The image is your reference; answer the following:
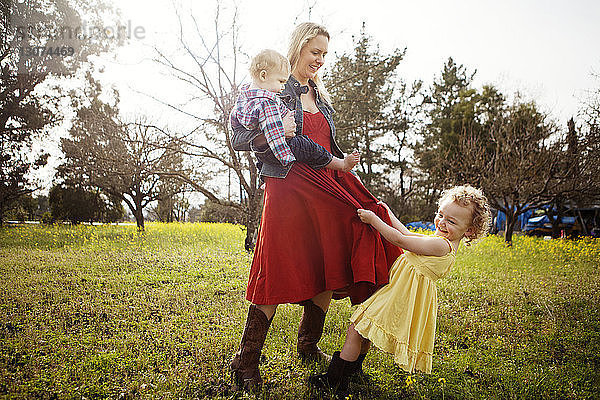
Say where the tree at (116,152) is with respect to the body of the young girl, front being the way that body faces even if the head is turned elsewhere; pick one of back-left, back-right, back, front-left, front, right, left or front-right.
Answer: front-right

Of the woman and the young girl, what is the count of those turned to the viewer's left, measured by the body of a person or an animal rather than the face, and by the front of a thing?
1

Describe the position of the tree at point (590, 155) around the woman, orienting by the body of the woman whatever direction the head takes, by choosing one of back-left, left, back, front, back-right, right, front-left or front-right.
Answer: left

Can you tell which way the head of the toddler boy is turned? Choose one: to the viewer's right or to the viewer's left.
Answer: to the viewer's right

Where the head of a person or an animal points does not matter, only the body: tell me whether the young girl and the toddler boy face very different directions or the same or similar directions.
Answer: very different directions

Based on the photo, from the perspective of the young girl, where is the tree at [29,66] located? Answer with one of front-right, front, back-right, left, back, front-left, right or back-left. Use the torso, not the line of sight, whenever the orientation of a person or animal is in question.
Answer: front-right

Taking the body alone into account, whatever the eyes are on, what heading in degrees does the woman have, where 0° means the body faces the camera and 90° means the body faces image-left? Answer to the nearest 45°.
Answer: approximately 315°

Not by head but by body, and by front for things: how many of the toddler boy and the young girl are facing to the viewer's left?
1

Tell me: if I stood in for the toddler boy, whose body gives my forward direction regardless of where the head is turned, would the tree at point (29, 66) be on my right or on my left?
on my left

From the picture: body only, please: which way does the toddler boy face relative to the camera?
to the viewer's right

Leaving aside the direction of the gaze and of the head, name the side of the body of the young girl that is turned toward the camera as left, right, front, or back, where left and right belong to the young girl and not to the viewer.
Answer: left

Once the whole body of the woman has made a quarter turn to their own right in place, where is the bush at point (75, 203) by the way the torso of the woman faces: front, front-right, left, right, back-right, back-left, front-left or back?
right
